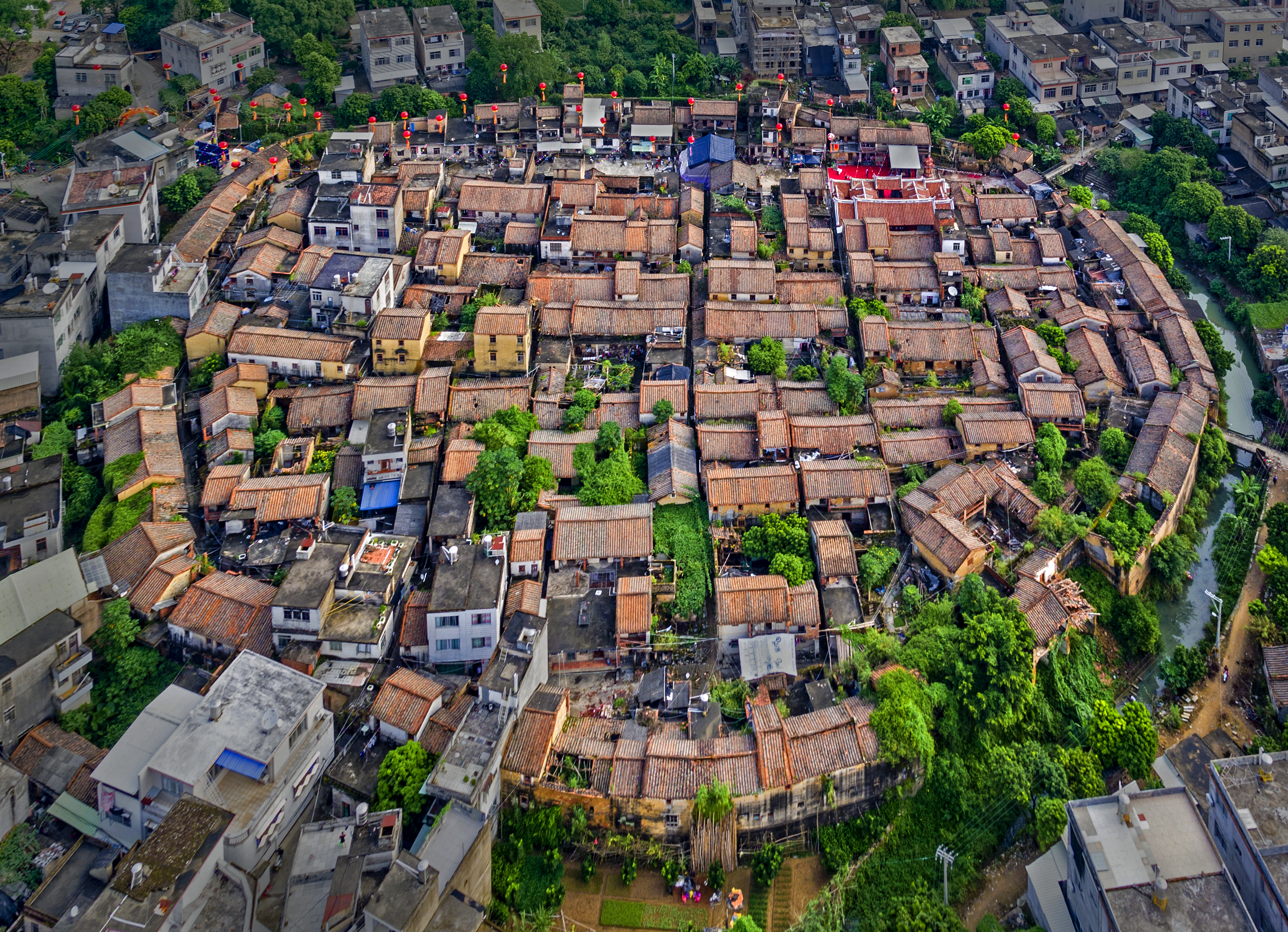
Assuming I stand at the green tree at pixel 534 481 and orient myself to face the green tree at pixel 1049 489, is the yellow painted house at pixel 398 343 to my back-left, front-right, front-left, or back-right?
back-left

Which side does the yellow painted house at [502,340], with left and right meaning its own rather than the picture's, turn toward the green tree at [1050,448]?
left

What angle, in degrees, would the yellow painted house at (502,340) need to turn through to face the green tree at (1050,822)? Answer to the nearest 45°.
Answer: approximately 45° to its left

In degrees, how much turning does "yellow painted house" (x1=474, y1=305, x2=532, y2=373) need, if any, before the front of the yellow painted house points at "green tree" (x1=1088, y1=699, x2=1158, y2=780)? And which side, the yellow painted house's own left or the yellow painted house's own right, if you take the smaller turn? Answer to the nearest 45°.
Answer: approximately 45° to the yellow painted house's own left

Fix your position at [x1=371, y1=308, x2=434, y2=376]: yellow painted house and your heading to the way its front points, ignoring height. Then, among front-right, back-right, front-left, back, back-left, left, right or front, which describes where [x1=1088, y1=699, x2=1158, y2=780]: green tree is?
front-left

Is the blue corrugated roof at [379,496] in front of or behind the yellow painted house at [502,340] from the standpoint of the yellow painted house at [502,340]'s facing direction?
in front

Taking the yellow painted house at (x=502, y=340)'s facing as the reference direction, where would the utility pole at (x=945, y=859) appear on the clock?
The utility pole is roughly at 11 o'clock from the yellow painted house.

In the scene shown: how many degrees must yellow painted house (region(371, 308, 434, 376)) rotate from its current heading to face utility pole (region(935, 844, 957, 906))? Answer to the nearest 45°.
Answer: approximately 45° to its left

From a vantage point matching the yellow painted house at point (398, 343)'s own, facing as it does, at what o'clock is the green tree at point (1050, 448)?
The green tree is roughly at 10 o'clock from the yellow painted house.

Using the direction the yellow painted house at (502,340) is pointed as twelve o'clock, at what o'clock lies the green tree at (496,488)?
The green tree is roughly at 12 o'clock from the yellow painted house.

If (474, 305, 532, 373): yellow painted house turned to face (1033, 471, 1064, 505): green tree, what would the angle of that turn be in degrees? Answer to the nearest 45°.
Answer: approximately 45° to its left

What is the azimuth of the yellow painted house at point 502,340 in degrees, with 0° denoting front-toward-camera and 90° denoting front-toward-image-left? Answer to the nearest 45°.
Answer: approximately 0°

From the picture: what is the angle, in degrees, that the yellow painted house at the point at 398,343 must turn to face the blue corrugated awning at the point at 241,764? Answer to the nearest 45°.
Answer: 0° — it already faces it

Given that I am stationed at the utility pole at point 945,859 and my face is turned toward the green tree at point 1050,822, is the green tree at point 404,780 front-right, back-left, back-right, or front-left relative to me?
back-left
